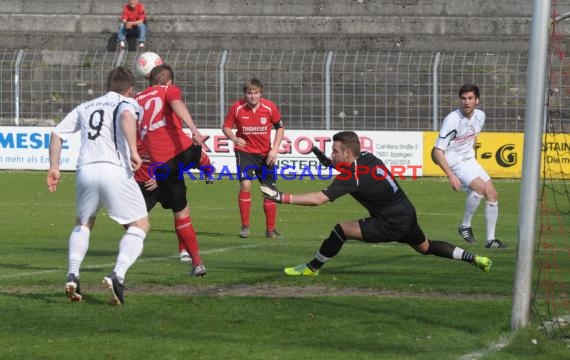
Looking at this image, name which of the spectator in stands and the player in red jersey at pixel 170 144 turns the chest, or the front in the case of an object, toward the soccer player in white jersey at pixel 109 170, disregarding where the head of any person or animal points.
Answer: the spectator in stands

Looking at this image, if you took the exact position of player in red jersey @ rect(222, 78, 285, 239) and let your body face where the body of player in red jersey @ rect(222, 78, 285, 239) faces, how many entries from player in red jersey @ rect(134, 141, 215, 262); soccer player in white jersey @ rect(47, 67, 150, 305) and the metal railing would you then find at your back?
1

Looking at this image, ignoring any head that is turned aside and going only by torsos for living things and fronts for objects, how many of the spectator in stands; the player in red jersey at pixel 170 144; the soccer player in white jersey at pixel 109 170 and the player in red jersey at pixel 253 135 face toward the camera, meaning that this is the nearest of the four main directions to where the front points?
2

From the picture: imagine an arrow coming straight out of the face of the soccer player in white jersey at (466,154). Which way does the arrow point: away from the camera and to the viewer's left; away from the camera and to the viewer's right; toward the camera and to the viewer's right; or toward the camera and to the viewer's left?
toward the camera and to the viewer's left

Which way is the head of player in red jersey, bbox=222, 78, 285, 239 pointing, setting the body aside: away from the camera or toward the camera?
toward the camera

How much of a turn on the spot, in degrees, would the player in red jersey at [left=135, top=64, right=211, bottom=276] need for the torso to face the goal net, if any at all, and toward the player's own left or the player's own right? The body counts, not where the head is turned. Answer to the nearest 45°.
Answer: approximately 45° to the player's own right

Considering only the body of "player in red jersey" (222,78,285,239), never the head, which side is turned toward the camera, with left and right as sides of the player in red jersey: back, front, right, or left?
front

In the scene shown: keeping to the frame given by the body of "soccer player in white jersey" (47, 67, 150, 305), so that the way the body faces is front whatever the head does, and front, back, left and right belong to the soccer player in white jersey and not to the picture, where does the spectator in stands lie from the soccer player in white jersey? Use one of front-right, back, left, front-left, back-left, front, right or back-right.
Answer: front-left

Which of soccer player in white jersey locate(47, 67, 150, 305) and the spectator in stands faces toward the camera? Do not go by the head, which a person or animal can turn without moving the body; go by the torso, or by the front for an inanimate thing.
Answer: the spectator in stands

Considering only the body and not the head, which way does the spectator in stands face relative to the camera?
toward the camera

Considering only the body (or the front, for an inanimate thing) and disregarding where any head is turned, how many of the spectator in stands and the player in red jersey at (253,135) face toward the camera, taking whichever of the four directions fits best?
2

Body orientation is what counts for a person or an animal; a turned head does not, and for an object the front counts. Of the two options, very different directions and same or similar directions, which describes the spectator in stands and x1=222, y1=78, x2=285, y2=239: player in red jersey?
same or similar directions

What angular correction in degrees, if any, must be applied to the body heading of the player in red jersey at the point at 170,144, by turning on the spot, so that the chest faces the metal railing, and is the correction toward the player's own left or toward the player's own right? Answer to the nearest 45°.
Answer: approximately 45° to the player's own left
